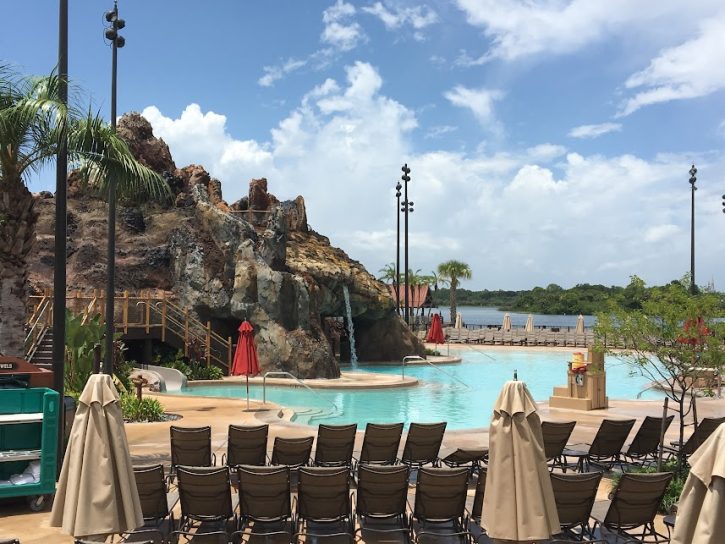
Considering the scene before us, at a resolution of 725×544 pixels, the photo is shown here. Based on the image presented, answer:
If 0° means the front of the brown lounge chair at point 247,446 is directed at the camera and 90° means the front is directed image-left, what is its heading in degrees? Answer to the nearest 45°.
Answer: approximately 180°

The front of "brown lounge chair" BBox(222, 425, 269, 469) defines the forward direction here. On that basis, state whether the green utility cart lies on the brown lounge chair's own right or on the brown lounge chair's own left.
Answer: on the brown lounge chair's own left

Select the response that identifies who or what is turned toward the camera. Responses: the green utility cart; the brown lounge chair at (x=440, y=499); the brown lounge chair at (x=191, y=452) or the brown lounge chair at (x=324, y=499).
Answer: the green utility cart

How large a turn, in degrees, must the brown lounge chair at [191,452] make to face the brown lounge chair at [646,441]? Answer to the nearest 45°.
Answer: approximately 90° to its right

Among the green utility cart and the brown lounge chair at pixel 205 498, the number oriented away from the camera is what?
1

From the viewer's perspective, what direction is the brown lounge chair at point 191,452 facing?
away from the camera

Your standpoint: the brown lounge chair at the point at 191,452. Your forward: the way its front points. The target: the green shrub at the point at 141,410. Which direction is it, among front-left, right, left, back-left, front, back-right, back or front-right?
front

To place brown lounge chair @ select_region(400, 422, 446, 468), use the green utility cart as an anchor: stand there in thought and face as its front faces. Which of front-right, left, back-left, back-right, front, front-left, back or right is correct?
left

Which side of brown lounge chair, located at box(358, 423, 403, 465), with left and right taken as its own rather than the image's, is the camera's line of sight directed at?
back

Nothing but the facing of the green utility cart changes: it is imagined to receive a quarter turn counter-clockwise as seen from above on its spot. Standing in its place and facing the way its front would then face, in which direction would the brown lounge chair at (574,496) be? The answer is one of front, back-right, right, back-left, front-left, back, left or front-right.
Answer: front-right

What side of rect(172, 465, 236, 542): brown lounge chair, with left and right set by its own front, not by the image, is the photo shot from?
back

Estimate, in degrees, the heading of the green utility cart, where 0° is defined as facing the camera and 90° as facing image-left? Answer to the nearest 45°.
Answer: approximately 0°

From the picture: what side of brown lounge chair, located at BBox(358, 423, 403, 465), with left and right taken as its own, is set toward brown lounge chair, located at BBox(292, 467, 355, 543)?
back

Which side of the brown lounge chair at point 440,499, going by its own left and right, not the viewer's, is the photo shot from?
back

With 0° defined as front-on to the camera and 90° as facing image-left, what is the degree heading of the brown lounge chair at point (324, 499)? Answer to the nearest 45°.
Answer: approximately 180°
